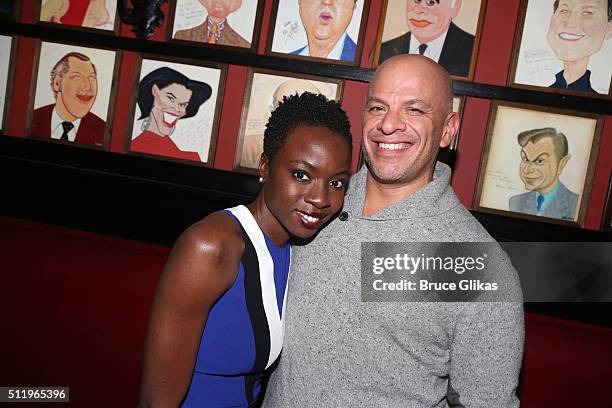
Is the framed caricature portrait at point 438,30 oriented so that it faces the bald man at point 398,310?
yes

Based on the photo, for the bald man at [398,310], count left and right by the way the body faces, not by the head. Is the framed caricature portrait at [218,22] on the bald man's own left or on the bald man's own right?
on the bald man's own right

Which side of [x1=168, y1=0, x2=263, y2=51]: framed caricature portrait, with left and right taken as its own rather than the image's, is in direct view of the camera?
front

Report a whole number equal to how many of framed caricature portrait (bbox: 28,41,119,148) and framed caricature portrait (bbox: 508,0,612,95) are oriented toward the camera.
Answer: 2

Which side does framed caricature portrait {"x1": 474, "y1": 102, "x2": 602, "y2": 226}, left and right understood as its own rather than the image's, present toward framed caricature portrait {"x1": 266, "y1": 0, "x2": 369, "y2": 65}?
right

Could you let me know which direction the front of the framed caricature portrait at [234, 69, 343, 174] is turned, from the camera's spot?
facing the viewer

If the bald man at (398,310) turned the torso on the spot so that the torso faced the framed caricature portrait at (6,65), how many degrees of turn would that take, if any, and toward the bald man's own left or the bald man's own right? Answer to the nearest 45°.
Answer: approximately 90° to the bald man's own right

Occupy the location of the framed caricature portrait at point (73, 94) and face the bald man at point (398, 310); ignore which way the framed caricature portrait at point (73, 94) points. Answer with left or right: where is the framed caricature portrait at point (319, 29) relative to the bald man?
left

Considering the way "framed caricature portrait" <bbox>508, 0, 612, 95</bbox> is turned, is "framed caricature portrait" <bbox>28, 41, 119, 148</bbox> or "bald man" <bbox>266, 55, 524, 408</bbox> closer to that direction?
the bald man

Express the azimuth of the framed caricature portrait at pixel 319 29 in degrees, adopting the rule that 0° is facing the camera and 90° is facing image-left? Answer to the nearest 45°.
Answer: approximately 0°

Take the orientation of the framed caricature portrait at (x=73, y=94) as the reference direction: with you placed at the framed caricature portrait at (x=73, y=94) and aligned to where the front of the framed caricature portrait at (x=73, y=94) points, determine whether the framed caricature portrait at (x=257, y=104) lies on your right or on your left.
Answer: on your left
